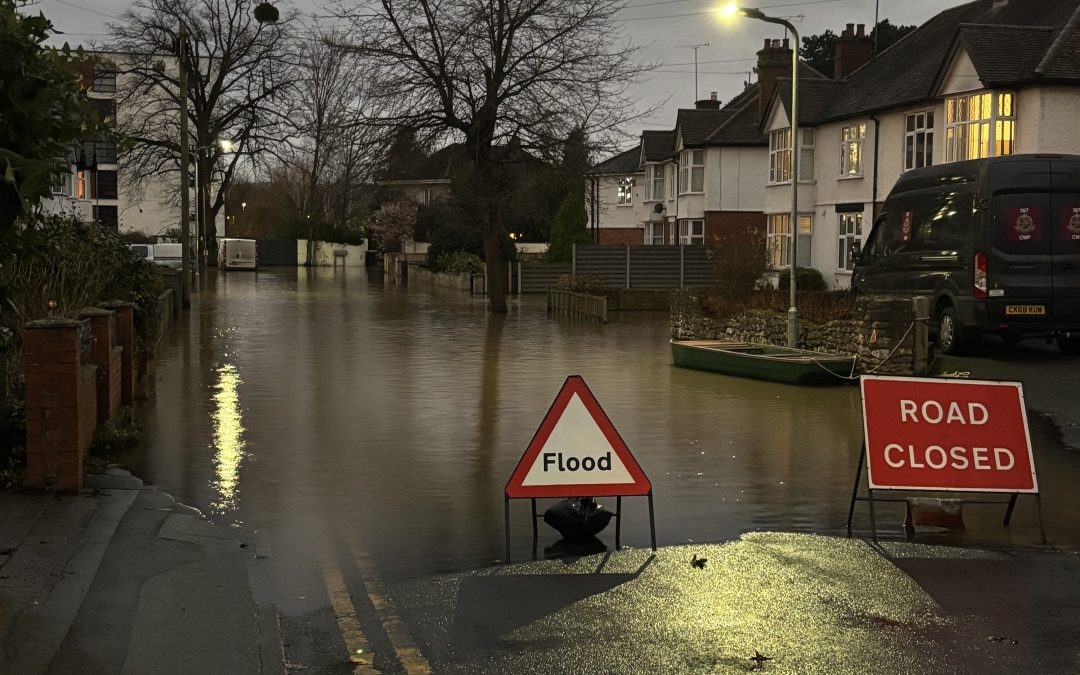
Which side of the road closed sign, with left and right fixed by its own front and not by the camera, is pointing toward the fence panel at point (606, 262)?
back

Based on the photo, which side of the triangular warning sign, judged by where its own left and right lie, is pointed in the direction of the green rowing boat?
back

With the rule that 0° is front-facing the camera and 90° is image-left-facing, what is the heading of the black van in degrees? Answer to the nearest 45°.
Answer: approximately 135°

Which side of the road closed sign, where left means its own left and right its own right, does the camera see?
front

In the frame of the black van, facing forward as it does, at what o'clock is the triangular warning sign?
The triangular warning sign is roughly at 8 o'clock from the black van.

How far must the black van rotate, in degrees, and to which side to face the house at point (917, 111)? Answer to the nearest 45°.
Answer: approximately 45° to its right

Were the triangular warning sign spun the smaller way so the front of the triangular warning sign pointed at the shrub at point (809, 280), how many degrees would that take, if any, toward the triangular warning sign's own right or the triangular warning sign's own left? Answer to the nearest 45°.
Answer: approximately 180°

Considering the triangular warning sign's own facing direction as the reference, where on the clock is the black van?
The black van is roughly at 7 o'clock from the triangular warning sign.

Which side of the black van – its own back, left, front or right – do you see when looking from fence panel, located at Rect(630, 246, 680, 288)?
front

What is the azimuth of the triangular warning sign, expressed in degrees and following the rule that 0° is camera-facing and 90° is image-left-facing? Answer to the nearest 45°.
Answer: approximately 0°

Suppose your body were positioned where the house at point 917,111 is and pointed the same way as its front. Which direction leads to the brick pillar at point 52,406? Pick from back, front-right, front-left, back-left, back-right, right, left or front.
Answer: front-left

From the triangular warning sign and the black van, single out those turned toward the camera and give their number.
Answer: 1

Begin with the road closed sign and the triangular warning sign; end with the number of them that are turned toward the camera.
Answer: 2

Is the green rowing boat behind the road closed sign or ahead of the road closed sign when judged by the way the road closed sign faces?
behind

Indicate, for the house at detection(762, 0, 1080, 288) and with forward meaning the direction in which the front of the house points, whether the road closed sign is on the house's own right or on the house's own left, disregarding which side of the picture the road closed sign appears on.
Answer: on the house's own left

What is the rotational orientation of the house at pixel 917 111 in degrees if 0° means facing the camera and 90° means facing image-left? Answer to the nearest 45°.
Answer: approximately 45°

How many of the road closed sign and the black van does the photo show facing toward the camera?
1

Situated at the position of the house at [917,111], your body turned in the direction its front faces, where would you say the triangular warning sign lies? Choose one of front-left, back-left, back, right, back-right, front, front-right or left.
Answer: front-left

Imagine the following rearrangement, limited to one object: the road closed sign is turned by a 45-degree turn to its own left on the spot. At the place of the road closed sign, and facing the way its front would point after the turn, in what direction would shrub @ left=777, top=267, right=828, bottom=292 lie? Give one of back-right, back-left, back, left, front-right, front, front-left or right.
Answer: back-left
